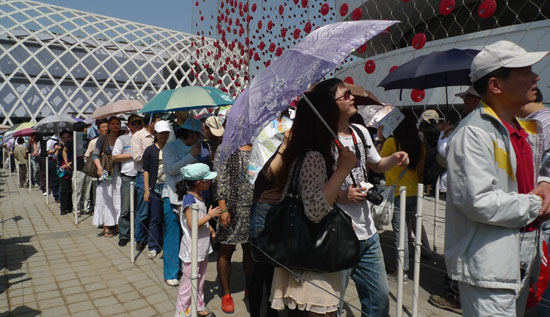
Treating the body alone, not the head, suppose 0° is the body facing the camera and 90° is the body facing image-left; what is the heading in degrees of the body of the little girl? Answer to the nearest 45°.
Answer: approximately 270°

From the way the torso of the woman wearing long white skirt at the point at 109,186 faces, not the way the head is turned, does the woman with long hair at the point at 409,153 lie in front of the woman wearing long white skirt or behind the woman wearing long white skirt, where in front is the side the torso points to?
in front

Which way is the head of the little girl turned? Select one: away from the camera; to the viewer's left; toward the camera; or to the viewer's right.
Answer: to the viewer's right

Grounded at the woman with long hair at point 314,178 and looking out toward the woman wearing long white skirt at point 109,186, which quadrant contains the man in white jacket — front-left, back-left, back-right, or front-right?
back-right

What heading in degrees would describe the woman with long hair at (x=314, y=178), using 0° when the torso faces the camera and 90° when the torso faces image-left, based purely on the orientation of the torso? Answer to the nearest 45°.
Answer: approximately 225°

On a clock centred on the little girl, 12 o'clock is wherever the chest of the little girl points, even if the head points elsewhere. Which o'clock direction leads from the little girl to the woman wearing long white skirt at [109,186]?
The woman wearing long white skirt is roughly at 8 o'clock from the little girl.

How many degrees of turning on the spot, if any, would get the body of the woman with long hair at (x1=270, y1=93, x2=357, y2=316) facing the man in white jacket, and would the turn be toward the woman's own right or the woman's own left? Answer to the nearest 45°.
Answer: approximately 45° to the woman's own right

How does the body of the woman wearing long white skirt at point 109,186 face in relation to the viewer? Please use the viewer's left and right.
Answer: facing the viewer and to the right of the viewer
